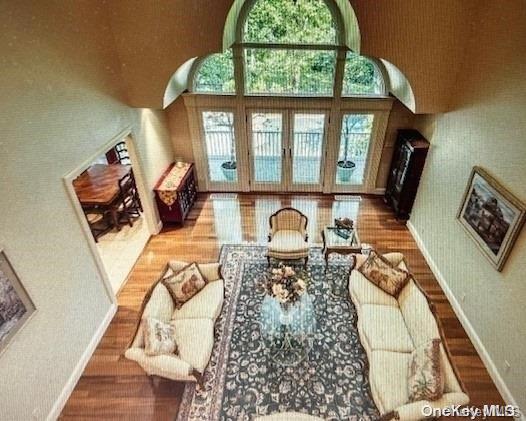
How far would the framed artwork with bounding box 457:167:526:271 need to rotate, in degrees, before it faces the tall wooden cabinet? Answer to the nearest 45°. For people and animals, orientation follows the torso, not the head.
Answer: approximately 90° to its right

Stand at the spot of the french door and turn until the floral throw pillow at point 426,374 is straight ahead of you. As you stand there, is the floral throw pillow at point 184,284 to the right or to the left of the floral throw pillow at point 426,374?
right

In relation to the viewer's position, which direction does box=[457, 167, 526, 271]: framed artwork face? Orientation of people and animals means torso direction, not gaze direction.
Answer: facing the viewer and to the left of the viewer

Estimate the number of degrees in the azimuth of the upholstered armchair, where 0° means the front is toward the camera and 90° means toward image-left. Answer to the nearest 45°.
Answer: approximately 0°

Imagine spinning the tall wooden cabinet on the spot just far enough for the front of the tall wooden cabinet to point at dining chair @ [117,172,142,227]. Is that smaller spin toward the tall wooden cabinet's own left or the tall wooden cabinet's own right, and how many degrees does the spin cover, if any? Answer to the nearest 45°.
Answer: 0° — it already faces it

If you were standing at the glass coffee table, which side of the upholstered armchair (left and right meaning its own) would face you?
front

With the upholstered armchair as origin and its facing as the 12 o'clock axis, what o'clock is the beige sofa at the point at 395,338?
The beige sofa is roughly at 11 o'clock from the upholstered armchair.

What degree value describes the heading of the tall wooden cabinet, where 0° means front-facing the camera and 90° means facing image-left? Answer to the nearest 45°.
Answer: approximately 45°

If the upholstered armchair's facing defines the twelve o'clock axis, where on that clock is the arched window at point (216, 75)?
The arched window is roughly at 5 o'clock from the upholstered armchair.

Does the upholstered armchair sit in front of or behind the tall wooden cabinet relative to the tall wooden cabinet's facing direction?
in front

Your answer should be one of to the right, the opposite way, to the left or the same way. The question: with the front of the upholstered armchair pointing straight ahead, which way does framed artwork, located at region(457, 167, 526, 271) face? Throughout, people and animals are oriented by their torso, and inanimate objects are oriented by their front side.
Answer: to the right

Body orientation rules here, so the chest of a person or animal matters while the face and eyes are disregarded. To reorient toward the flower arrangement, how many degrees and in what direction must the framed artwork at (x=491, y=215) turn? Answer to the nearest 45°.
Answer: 0° — it already faces it

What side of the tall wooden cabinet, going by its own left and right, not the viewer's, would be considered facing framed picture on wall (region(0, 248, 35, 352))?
front

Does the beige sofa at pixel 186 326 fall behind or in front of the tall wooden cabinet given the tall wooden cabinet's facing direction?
in front

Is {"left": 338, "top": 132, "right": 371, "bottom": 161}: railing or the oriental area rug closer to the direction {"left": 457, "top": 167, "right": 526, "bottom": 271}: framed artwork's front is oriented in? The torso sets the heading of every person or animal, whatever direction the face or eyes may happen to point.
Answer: the oriental area rug

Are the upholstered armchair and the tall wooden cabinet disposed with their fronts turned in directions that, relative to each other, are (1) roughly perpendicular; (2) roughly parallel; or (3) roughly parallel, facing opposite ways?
roughly perpendicular

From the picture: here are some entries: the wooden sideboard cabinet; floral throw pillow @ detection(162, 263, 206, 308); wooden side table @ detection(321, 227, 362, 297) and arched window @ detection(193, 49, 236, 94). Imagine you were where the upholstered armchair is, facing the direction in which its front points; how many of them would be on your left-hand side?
1

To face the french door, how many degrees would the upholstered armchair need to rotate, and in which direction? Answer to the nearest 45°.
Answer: approximately 180°
